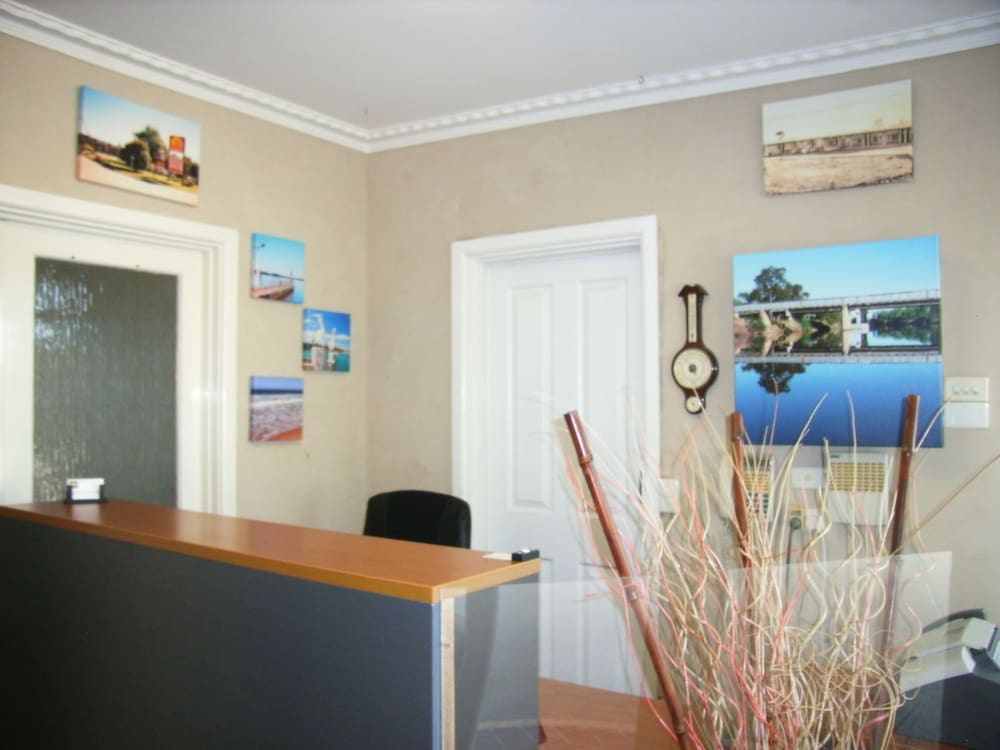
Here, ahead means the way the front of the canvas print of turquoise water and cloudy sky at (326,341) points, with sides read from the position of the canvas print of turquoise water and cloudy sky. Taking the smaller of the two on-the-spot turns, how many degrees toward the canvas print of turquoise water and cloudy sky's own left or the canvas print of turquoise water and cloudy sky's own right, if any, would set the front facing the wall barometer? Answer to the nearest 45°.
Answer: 0° — it already faces it

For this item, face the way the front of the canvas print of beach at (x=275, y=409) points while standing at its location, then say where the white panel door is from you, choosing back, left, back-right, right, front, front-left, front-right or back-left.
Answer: front-left

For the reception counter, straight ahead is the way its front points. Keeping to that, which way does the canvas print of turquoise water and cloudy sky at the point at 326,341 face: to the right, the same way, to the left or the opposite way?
to the left

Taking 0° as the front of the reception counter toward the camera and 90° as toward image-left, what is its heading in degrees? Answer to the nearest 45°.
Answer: approximately 45°

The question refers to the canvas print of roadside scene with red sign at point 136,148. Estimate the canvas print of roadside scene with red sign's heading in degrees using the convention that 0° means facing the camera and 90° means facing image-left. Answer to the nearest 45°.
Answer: approximately 315°

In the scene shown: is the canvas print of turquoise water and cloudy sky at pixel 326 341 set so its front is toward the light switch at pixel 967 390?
yes

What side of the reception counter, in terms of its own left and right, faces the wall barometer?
back

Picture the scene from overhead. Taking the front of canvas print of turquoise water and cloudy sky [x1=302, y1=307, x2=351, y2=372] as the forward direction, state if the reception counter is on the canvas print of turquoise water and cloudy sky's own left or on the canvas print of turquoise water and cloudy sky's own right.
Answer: on the canvas print of turquoise water and cloudy sky's own right

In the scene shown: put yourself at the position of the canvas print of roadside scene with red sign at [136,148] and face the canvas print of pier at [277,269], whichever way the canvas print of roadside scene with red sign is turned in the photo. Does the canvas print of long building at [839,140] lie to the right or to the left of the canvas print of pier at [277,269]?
right
